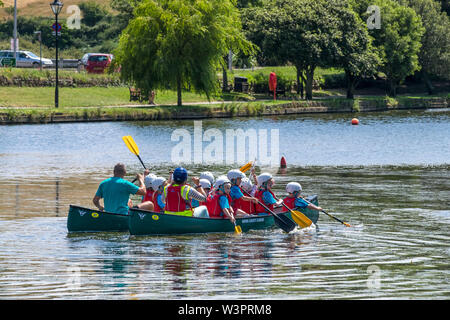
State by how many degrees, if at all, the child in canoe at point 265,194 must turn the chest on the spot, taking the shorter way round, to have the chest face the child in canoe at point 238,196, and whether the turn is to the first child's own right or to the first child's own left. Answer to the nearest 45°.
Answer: approximately 135° to the first child's own right

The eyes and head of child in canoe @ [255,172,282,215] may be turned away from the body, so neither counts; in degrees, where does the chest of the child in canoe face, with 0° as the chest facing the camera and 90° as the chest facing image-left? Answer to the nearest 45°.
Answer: approximately 270°

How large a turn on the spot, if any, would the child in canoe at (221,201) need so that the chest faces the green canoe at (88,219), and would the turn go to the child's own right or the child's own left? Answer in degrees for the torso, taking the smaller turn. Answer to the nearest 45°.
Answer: approximately 180°

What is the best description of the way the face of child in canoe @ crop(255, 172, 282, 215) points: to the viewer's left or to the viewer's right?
to the viewer's right

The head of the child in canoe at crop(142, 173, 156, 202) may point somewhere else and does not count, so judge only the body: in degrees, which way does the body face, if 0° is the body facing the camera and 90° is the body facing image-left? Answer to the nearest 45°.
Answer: approximately 270°

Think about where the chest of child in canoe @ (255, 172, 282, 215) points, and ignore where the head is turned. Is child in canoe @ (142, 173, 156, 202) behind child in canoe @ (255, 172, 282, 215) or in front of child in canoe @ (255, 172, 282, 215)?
behind

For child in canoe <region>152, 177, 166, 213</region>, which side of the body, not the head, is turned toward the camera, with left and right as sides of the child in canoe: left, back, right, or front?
right

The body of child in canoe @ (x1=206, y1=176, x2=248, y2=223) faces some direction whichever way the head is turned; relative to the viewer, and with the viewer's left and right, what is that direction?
facing to the right of the viewer

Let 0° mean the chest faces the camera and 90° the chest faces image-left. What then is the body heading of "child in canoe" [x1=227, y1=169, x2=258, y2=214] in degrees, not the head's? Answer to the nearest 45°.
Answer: approximately 270°

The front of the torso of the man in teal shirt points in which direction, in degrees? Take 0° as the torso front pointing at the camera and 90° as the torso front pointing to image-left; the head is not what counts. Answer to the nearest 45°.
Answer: approximately 225°

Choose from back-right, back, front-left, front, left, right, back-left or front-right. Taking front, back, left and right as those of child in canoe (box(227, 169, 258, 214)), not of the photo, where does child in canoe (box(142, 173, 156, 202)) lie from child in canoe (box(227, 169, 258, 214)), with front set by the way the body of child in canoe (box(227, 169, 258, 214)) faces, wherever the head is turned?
back
